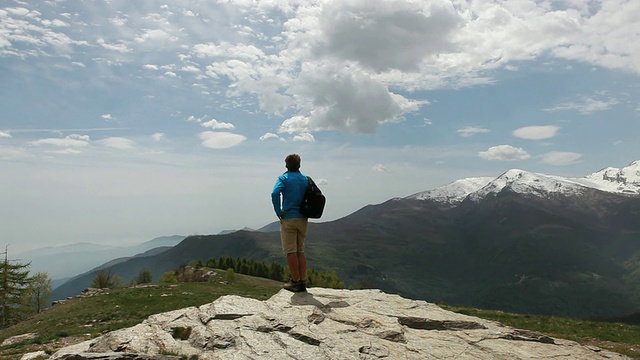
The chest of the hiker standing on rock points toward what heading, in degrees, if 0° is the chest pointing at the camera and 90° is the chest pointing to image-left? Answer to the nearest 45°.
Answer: approximately 135°
